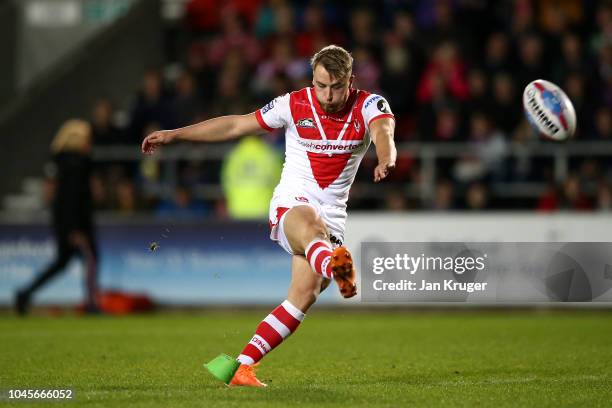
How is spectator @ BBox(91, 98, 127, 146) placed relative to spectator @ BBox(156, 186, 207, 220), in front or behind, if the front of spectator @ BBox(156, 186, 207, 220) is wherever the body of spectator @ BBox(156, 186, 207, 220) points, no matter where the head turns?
behind

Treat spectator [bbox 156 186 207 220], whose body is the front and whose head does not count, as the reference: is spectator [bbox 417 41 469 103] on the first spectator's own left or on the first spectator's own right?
on the first spectator's own left

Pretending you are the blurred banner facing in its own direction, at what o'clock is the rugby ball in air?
The rugby ball in air is roughly at 11 o'clock from the blurred banner.

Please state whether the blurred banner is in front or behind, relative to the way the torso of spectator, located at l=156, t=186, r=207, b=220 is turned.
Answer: in front

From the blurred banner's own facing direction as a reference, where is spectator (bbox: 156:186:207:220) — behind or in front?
behind

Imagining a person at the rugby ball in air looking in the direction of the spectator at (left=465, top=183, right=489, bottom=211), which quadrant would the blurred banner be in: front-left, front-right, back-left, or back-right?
front-left

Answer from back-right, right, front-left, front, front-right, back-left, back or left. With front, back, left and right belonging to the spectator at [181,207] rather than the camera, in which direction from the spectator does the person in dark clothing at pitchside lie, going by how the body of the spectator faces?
front-right

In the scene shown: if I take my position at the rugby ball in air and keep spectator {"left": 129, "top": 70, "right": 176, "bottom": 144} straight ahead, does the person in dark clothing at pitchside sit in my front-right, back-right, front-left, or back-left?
front-left

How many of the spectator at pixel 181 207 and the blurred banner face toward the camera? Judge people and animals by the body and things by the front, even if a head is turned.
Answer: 2

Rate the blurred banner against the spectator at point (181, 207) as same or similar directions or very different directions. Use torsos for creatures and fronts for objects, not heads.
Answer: same or similar directions

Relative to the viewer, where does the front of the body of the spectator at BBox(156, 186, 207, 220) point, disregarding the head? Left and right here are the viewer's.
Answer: facing the viewer

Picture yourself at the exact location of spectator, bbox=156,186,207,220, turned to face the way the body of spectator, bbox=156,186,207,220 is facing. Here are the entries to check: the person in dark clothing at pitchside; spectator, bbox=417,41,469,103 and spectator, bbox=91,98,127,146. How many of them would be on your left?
1

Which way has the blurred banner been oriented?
toward the camera
